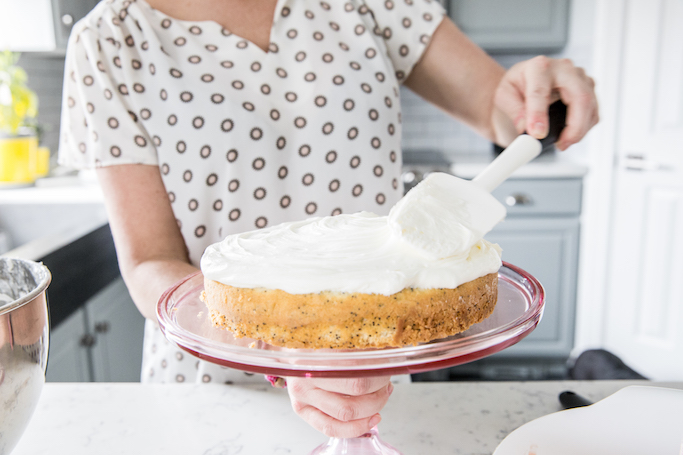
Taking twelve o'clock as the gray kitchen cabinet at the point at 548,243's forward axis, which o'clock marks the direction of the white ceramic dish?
The white ceramic dish is roughly at 12 o'clock from the gray kitchen cabinet.

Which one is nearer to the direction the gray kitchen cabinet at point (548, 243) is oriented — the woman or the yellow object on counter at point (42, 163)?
the woman

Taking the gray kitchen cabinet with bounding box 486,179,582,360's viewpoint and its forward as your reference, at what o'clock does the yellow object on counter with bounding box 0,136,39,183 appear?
The yellow object on counter is roughly at 2 o'clock from the gray kitchen cabinet.

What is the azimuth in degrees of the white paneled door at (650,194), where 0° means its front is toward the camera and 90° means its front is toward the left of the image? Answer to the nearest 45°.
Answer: approximately 45°

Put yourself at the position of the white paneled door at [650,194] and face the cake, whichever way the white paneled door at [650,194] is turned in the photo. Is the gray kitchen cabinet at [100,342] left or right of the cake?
right
